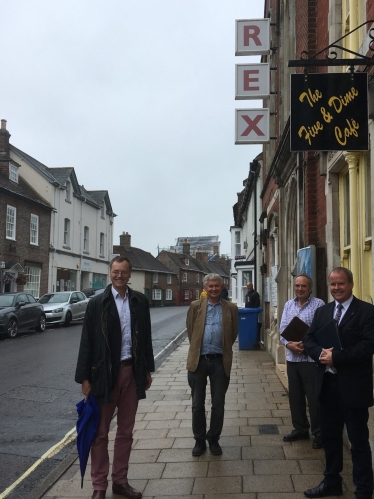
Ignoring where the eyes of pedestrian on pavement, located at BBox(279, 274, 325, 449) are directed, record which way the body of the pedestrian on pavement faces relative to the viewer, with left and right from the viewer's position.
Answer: facing the viewer and to the left of the viewer

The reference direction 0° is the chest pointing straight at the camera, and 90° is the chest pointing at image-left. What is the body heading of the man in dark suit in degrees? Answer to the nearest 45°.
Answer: approximately 45°

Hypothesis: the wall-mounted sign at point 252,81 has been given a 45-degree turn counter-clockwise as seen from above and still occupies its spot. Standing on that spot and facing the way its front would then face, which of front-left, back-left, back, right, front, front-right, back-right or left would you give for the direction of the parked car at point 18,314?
back

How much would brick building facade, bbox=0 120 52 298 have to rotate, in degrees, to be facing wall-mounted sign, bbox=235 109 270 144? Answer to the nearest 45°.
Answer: approximately 45° to its right

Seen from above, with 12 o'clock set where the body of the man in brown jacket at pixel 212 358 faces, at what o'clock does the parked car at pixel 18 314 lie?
The parked car is roughly at 5 o'clock from the man in brown jacket.

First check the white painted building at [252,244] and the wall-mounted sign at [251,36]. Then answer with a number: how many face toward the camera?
1

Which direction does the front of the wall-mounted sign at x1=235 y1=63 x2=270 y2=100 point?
toward the camera

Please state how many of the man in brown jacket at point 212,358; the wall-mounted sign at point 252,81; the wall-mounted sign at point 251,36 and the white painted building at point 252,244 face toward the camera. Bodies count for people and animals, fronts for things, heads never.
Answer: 3

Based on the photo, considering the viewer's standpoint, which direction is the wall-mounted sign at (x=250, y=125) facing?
facing the viewer

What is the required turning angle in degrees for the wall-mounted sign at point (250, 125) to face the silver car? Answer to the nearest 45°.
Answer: approximately 135° to its right
